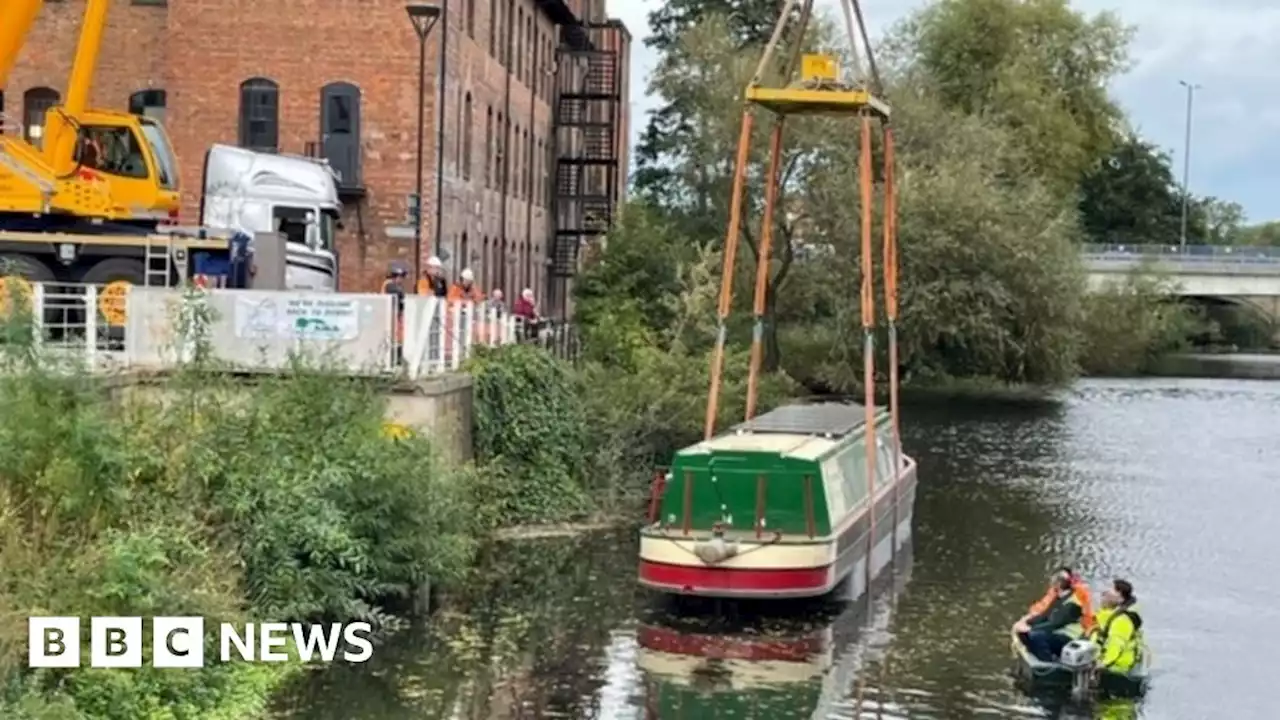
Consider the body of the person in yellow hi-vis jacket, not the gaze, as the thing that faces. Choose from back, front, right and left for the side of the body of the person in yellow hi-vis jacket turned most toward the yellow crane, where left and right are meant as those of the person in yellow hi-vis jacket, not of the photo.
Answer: front

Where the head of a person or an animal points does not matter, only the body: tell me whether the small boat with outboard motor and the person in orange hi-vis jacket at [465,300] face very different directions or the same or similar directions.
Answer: very different directions

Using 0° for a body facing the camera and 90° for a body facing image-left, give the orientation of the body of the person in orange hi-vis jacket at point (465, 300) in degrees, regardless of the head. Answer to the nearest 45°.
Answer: approximately 0°

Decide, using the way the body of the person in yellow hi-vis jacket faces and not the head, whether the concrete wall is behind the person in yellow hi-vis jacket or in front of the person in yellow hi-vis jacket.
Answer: in front

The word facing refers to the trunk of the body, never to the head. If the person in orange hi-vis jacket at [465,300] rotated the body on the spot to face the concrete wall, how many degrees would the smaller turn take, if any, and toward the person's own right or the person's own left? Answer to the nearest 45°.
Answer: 0° — they already face it

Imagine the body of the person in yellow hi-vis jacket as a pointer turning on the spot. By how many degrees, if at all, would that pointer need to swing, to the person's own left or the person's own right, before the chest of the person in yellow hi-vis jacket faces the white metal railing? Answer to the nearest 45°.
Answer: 0° — they already face it

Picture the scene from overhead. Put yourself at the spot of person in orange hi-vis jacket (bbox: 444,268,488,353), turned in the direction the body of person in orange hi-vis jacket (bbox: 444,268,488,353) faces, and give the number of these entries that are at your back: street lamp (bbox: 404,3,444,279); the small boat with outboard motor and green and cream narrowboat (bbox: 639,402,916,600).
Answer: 1

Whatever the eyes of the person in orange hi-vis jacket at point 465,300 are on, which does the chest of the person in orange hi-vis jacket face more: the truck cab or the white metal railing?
the white metal railing

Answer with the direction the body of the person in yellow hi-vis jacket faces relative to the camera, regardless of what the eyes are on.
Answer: to the viewer's left
